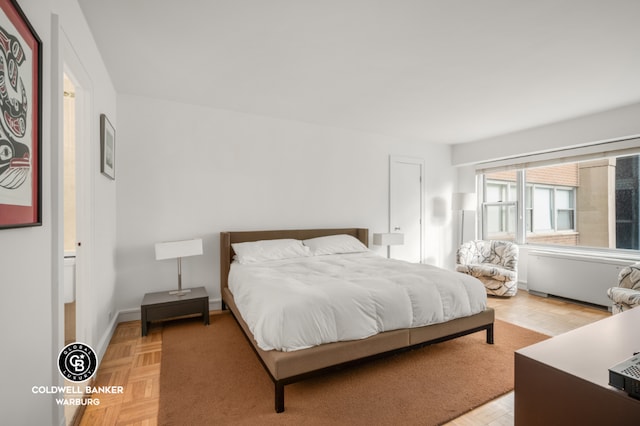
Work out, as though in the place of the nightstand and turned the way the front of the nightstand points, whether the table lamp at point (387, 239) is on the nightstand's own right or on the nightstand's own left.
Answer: on the nightstand's own left

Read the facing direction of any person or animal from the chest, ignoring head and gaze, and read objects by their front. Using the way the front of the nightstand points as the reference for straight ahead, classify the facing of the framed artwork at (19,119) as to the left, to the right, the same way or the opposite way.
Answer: to the left

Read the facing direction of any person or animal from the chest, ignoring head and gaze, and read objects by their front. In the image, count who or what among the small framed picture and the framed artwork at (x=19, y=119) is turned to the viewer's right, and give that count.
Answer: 2

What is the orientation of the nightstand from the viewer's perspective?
toward the camera

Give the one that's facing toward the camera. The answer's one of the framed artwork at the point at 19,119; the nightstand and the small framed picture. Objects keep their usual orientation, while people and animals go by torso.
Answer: the nightstand

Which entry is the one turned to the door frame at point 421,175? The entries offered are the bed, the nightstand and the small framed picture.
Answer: the small framed picture

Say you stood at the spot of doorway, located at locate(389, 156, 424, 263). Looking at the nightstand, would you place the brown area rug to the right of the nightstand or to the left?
left

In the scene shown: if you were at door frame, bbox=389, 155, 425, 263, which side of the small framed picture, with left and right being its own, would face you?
front

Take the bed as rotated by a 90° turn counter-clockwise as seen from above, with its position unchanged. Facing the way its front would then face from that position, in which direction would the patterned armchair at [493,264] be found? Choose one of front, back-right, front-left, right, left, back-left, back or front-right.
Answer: front

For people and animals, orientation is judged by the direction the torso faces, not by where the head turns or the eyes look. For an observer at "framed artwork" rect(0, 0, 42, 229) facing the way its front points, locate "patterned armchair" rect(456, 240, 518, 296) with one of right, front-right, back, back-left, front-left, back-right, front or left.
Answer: front

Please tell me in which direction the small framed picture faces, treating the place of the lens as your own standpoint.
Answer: facing to the right of the viewer

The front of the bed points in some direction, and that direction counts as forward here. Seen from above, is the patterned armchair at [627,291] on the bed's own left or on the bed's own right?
on the bed's own left

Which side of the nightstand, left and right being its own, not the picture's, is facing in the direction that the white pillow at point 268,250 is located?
left

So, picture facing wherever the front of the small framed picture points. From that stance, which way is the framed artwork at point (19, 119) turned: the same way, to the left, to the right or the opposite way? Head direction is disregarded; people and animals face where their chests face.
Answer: the same way

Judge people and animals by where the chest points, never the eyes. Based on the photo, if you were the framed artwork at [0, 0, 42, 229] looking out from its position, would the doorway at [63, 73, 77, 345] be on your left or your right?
on your left

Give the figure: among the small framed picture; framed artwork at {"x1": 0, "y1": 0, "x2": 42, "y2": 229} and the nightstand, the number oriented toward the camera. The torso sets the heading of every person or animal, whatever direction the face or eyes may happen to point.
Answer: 1

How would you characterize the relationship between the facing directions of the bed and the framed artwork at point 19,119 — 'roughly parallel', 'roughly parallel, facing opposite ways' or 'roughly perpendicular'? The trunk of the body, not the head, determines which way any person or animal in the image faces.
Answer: roughly perpendicular

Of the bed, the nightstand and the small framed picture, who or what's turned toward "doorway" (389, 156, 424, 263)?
the small framed picture

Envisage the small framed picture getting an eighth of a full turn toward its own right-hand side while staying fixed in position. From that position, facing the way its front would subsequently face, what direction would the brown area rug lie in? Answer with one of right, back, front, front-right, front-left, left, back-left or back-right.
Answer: front

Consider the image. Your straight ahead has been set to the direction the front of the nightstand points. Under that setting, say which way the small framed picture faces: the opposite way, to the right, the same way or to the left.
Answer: to the left

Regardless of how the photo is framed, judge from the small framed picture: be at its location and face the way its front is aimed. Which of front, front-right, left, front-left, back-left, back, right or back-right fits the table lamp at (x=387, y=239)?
front

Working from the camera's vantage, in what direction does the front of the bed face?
facing the viewer and to the right of the viewer
